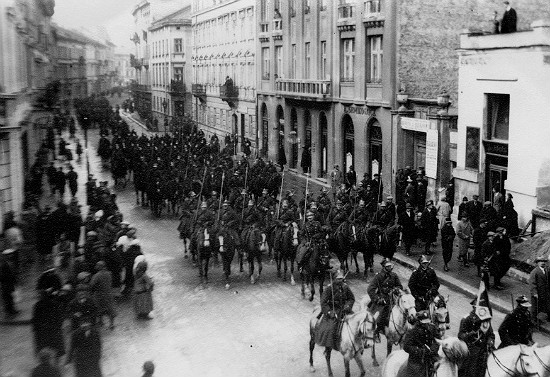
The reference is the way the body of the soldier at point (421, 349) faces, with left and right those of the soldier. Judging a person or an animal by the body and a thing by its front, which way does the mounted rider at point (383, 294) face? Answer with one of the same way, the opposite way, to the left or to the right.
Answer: the same way

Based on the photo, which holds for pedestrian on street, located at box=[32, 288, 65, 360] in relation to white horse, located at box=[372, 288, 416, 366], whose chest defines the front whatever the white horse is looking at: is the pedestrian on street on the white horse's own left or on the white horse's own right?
on the white horse's own right

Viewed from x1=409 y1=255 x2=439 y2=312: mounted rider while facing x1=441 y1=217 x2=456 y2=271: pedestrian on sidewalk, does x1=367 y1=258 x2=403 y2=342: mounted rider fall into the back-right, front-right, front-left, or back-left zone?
back-left

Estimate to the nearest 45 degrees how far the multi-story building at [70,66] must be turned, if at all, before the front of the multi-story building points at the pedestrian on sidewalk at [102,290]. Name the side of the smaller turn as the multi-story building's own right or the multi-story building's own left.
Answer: approximately 45° to the multi-story building's own right

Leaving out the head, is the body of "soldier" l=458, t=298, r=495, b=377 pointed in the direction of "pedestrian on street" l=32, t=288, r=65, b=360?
no

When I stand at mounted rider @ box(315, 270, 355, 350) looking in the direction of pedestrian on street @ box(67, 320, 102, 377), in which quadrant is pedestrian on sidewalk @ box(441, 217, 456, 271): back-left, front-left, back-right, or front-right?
back-right

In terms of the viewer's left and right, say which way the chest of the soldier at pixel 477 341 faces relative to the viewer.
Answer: facing the viewer and to the right of the viewer

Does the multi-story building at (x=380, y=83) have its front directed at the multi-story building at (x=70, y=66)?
no

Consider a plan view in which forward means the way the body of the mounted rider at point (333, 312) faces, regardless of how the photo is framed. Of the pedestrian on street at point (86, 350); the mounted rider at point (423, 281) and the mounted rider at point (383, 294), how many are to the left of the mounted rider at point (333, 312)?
2

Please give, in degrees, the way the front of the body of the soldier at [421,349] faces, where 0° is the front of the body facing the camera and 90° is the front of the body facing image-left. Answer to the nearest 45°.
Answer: approximately 315°

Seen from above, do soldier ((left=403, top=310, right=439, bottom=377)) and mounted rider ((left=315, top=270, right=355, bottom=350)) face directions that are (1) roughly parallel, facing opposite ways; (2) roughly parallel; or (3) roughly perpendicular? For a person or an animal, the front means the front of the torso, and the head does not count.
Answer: roughly parallel

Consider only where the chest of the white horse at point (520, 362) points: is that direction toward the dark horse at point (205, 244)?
no

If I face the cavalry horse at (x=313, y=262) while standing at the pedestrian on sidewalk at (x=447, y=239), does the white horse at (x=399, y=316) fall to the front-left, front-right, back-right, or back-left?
front-left

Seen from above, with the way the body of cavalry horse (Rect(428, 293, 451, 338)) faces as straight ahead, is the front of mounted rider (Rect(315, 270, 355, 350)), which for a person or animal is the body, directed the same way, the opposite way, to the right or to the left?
the same way
